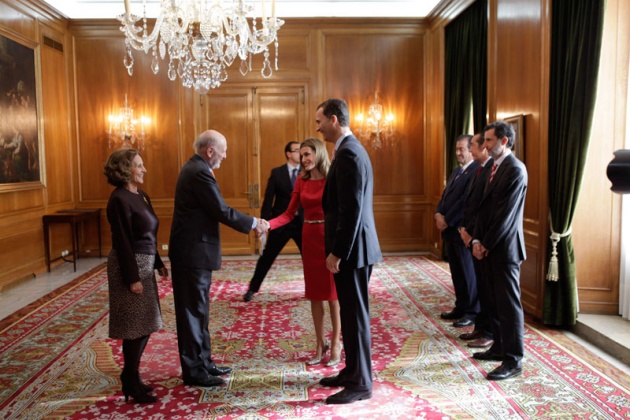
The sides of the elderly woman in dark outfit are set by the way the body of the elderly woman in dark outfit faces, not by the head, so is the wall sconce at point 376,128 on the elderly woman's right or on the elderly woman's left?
on the elderly woman's left

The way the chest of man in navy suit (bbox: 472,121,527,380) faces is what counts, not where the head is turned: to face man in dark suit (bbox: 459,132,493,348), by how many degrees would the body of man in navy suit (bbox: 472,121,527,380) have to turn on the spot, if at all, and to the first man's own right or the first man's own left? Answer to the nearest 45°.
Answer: approximately 90° to the first man's own right

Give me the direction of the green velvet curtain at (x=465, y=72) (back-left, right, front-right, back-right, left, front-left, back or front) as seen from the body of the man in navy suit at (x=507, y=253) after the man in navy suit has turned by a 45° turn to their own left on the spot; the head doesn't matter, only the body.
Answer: back-right

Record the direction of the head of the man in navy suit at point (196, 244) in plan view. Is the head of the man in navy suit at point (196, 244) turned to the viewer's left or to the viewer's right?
to the viewer's right

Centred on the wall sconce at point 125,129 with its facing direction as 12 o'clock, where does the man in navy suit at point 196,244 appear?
The man in navy suit is roughly at 12 o'clock from the wall sconce.

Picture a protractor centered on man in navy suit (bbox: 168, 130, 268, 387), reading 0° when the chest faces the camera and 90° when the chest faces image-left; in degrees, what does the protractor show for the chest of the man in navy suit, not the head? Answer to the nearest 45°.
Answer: approximately 270°

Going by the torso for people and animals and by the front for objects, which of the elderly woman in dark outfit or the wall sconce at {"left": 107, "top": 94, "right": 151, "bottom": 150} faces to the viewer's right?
the elderly woman in dark outfit

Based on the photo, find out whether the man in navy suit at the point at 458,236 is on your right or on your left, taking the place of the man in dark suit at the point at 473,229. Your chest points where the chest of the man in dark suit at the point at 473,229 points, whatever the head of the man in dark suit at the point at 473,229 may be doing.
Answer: on your right

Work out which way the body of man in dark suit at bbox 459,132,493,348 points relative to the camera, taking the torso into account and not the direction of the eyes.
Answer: to the viewer's left

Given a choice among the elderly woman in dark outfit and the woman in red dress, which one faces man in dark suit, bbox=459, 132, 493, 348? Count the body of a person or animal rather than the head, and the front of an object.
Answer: the elderly woman in dark outfit

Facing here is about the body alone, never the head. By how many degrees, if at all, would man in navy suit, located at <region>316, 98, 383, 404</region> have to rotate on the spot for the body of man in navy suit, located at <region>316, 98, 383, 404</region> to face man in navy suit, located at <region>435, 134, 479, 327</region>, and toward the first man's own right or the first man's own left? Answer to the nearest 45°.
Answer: approximately 135° to the first man's own right

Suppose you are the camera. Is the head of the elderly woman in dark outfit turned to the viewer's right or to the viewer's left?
to the viewer's right

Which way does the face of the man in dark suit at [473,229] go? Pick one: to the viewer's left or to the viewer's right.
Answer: to the viewer's left
